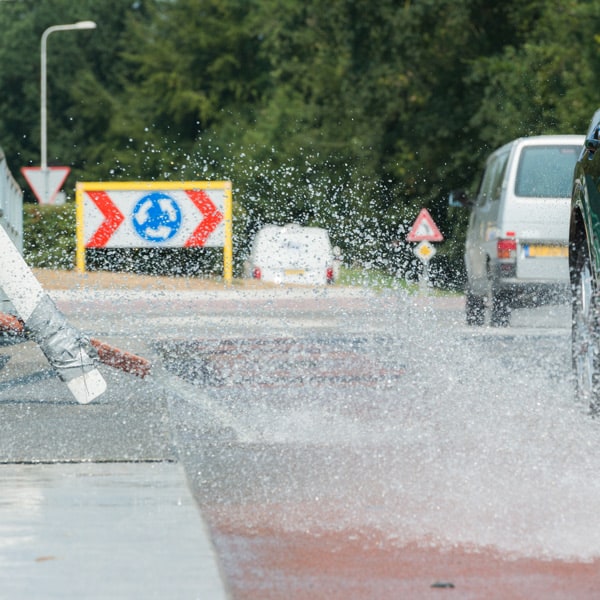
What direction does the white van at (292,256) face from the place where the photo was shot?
facing away from the viewer

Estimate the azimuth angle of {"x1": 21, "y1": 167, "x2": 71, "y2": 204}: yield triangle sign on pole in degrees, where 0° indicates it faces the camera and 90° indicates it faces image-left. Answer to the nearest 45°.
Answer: approximately 0°

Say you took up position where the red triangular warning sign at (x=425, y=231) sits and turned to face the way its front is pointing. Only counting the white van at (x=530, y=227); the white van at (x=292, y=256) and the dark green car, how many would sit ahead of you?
2

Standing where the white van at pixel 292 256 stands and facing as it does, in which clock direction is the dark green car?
The dark green car is roughly at 6 o'clock from the white van.

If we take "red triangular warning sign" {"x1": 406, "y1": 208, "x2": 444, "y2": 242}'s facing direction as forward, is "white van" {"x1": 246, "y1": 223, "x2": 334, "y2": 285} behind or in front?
behind

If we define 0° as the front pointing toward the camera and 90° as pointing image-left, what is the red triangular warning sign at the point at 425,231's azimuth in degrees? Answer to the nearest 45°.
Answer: approximately 0°

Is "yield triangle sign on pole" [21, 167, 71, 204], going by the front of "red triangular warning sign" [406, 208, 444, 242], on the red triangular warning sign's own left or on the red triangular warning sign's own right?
on the red triangular warning sign's own right
